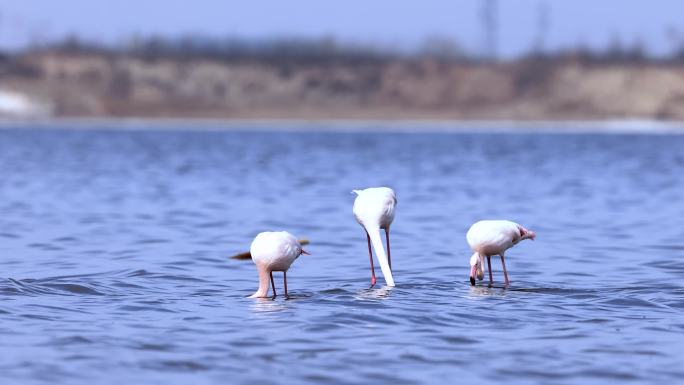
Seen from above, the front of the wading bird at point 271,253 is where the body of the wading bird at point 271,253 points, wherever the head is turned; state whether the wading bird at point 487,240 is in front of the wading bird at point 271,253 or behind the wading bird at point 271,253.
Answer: behind

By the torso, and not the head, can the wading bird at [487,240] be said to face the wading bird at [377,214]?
yes

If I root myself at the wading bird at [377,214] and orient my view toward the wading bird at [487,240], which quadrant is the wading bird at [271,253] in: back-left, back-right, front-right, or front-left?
back-right

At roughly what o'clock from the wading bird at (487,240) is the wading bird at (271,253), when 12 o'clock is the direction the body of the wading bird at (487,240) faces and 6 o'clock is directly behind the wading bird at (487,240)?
the wading bird at (271,253) is roughly at 11 o'clock from the wading bird at (487,240).

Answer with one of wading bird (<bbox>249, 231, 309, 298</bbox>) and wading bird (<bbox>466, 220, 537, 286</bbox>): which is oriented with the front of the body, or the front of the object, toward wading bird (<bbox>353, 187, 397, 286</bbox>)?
wading bird (<bbox>466, 220, 537, 286</bbox>)

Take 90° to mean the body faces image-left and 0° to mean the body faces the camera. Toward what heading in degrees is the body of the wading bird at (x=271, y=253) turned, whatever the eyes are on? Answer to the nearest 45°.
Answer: approximately 90°

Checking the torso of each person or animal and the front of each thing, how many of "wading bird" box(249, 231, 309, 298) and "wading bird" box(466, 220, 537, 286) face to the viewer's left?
2

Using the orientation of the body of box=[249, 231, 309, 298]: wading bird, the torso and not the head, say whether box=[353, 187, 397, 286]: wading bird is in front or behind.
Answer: behind

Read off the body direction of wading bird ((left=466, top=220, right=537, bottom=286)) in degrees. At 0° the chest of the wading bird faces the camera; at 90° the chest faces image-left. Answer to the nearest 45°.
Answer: approximately 90°
